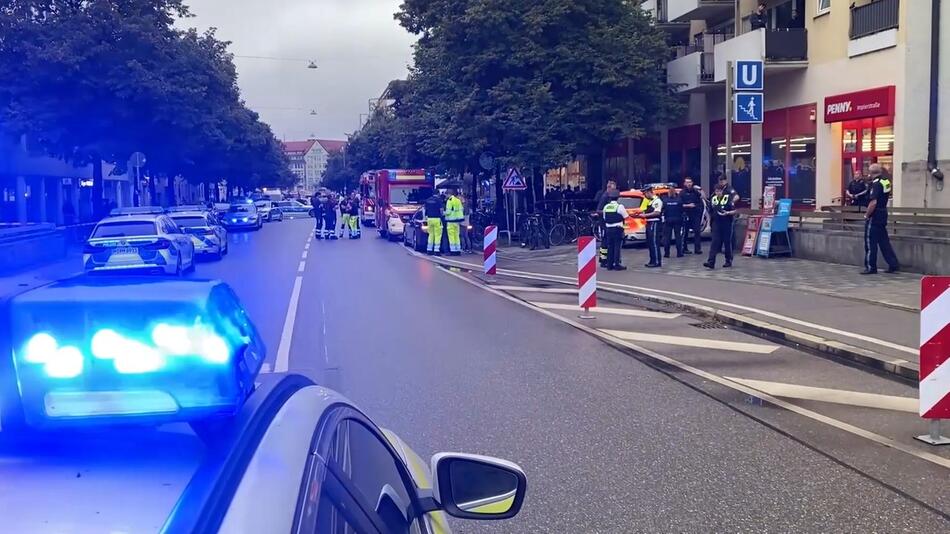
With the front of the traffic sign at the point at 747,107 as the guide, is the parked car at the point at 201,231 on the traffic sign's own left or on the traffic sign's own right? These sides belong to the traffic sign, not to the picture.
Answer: on the traffic sign's own right

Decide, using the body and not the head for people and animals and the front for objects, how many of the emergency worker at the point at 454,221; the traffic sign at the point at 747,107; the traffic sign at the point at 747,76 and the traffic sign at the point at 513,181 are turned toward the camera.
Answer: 3

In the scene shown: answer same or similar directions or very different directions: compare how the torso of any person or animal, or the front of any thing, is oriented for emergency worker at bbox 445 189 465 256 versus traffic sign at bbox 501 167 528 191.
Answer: very different directions

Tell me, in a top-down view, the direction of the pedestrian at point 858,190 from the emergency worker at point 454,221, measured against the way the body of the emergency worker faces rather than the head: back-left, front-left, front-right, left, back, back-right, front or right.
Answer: back-right

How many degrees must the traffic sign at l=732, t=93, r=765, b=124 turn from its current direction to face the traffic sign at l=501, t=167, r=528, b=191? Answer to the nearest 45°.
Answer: approximately 135° to its right

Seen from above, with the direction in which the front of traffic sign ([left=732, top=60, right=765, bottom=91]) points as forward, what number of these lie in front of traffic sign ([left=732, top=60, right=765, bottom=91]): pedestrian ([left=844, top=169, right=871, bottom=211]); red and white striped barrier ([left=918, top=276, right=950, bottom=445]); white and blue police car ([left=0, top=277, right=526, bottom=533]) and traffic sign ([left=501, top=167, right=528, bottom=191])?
2

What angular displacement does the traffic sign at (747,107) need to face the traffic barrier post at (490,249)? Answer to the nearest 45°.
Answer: approximately 90° to its right

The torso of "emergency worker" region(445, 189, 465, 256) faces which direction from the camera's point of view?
away from the camera

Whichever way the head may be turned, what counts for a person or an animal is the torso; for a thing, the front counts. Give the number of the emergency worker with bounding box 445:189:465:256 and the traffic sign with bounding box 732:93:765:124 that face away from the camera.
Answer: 1
